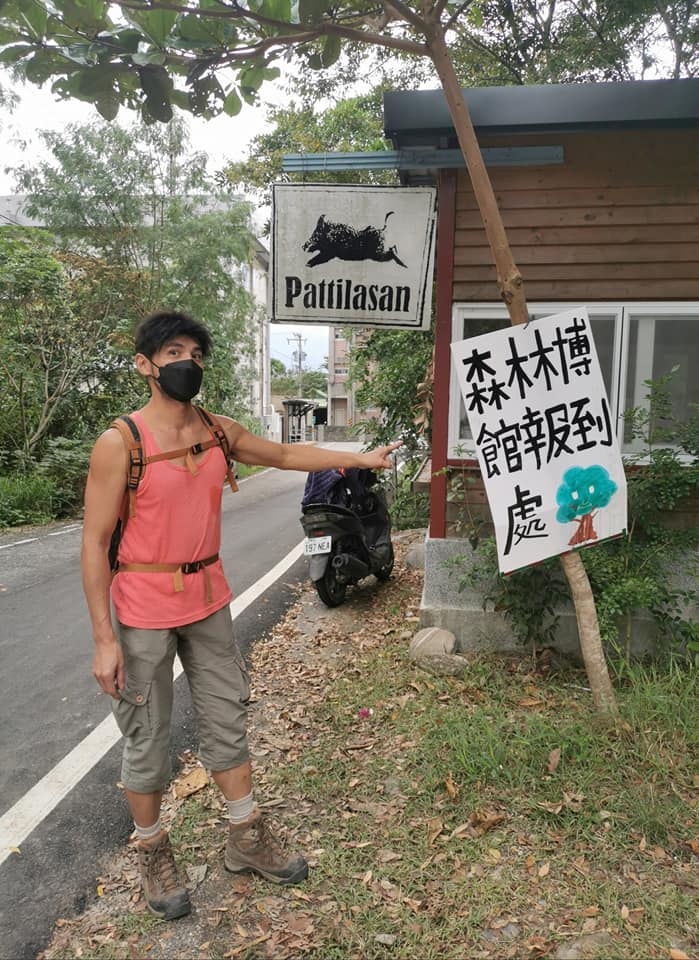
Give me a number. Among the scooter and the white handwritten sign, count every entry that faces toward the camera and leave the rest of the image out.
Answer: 1

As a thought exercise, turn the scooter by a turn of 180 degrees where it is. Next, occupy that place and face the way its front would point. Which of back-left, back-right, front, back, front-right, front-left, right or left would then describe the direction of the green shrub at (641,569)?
left

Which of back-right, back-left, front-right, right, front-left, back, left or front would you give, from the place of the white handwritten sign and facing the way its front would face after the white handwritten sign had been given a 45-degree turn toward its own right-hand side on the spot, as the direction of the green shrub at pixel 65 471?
right

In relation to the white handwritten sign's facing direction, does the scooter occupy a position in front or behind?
behind

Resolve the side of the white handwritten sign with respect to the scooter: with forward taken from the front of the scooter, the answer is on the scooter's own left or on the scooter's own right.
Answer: on the scooter's own right

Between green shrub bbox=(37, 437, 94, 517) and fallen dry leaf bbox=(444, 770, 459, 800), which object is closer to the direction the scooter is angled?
the green shrub

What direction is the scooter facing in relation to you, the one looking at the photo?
facing away from the viewer and to the right of the viewer

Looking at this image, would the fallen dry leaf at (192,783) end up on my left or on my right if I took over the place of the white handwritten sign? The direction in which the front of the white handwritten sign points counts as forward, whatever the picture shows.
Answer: on my right

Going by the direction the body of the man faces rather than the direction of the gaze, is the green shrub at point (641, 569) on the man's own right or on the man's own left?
on the man's own left

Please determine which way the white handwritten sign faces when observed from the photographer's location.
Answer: facing the viewer

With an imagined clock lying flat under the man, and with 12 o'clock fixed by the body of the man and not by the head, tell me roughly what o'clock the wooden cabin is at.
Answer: The wooden cabin is roughly at 9 o'clock from the man.

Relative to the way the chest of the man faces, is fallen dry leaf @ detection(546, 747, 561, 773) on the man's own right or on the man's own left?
on the man's own left

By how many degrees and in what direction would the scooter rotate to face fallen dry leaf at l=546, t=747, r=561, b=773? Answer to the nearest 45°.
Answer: approximately 135° to its right
